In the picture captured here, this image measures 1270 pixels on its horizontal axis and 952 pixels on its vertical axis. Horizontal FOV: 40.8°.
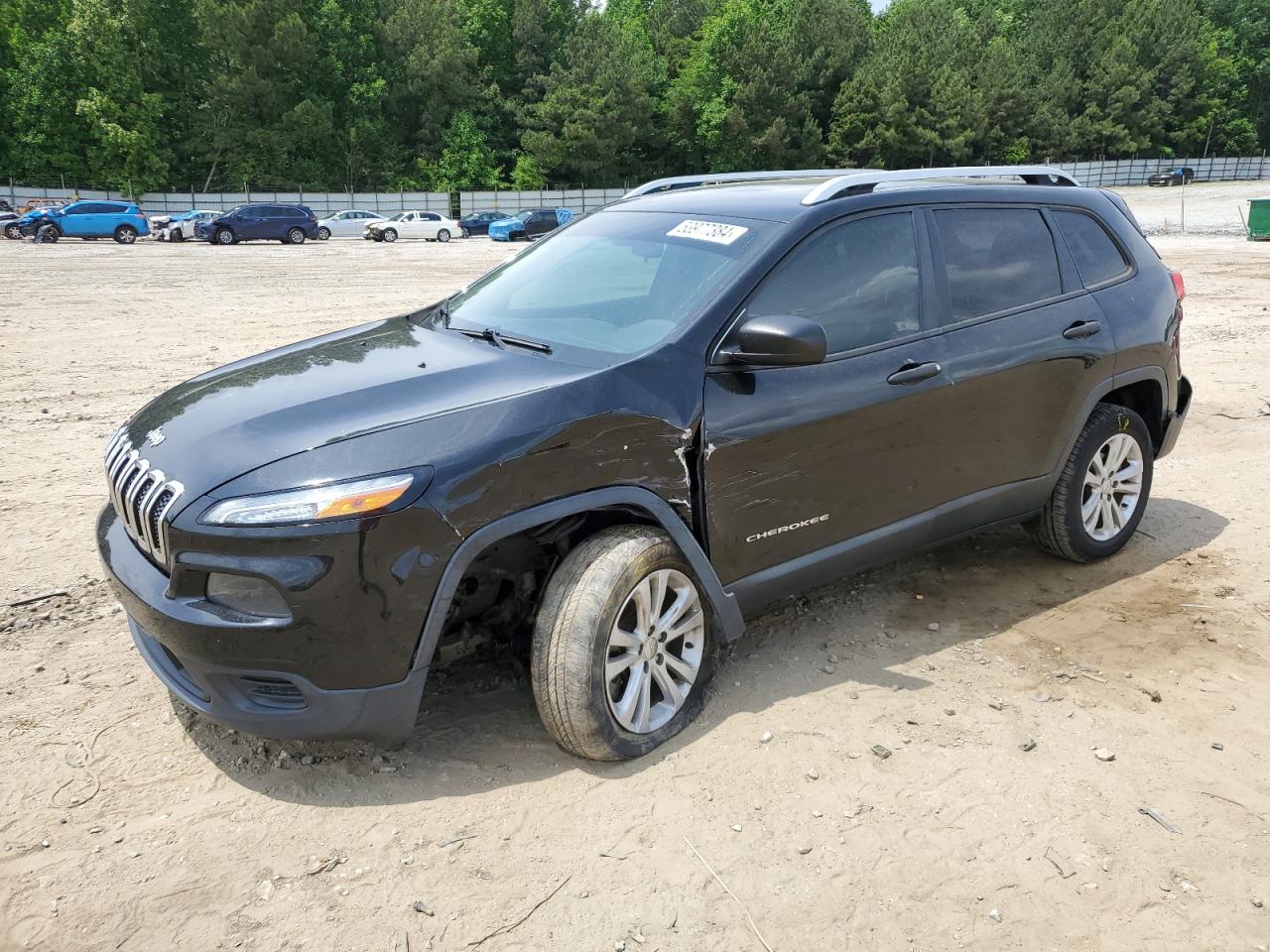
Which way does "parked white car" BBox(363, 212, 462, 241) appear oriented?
to the viewer's left

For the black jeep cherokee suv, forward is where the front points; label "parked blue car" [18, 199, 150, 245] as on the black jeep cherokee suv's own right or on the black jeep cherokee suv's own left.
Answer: on the black jeep cherokee suv's own right

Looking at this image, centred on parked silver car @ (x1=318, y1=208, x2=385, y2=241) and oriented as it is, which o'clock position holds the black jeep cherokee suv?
The black jeep cherokee suv is roughly at 9 o'clock from the parked silver car.

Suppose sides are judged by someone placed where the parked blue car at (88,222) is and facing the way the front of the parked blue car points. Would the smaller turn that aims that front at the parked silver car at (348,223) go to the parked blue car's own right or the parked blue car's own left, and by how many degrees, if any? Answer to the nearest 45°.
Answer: approximately 135° to the parked blue car's own right

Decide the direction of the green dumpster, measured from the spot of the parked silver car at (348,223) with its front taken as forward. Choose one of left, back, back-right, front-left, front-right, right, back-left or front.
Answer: back-left

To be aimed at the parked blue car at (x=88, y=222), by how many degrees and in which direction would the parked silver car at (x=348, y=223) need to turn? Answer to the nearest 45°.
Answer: approximately 45° to its left

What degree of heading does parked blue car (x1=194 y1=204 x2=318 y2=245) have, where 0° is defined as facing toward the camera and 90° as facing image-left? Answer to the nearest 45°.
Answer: approximately 90°

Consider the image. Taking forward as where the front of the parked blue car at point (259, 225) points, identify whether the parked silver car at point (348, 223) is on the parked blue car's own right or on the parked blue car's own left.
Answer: on the parked blue car's own right

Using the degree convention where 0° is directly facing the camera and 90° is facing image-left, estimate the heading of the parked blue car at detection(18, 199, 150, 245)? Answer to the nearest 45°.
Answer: approximately 90°

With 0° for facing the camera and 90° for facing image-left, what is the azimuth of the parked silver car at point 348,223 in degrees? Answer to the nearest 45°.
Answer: approximately 90°

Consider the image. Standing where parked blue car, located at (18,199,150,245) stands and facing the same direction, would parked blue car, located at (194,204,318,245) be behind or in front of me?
behind
